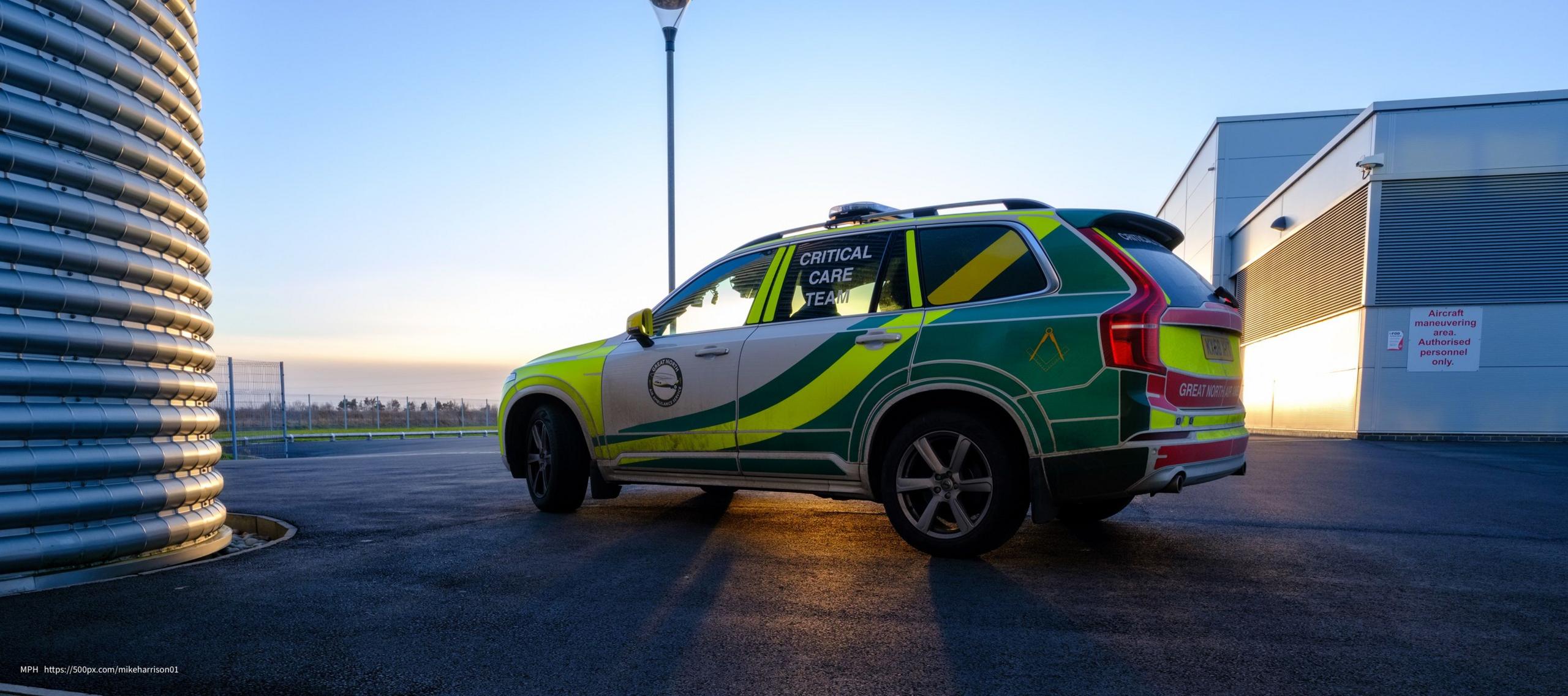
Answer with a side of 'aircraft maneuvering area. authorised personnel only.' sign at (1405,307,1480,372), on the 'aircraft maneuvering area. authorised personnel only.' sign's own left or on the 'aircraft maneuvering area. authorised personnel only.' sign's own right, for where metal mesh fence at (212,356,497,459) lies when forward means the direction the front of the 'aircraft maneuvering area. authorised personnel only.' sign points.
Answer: on the 'aircraft maneuvering area. authorised personnel only.' sign's own right

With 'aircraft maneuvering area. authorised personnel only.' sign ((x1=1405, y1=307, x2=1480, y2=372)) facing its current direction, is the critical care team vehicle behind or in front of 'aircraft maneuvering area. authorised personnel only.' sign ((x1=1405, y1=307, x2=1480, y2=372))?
in front

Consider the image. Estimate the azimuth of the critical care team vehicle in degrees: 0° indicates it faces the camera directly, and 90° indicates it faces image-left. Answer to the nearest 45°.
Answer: approximately 135°

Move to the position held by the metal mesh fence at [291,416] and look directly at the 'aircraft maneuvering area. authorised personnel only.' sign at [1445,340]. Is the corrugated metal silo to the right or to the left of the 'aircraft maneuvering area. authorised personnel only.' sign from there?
right

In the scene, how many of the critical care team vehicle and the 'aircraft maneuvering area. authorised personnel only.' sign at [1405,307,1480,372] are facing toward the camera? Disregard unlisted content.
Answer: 1
